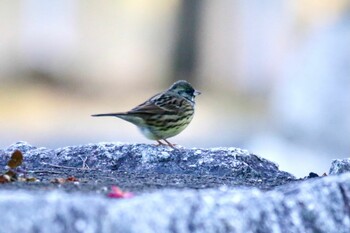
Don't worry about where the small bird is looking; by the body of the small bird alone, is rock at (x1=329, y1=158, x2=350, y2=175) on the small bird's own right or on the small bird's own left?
on the small bird's own right

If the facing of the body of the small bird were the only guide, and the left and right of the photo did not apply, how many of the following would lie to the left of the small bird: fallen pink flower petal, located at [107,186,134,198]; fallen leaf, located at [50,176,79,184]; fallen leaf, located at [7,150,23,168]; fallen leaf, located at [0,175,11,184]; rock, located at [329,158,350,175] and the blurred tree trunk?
1

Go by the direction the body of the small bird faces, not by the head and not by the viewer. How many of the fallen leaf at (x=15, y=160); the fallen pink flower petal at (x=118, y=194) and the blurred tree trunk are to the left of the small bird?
1

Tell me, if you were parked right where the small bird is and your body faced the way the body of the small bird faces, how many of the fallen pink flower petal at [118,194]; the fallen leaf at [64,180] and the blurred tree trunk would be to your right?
2

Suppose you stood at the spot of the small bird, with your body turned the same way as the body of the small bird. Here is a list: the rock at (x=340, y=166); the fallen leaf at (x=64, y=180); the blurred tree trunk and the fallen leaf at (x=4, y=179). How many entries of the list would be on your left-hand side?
1

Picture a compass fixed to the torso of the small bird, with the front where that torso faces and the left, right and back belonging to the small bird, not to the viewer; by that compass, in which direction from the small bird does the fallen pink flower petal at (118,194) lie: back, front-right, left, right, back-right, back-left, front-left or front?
right

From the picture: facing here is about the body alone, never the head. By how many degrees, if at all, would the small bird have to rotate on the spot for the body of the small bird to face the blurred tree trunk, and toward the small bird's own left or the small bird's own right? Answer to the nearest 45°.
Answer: approximately 90° to the small bird's own left

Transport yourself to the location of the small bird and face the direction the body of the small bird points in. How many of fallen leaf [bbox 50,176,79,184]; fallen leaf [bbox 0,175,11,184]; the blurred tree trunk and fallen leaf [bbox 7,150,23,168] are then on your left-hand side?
1

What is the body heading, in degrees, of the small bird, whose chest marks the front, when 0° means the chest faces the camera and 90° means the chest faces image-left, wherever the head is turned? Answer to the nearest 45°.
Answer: approximately 270°

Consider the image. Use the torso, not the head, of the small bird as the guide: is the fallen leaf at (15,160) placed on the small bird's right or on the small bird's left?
on the small bird's right
